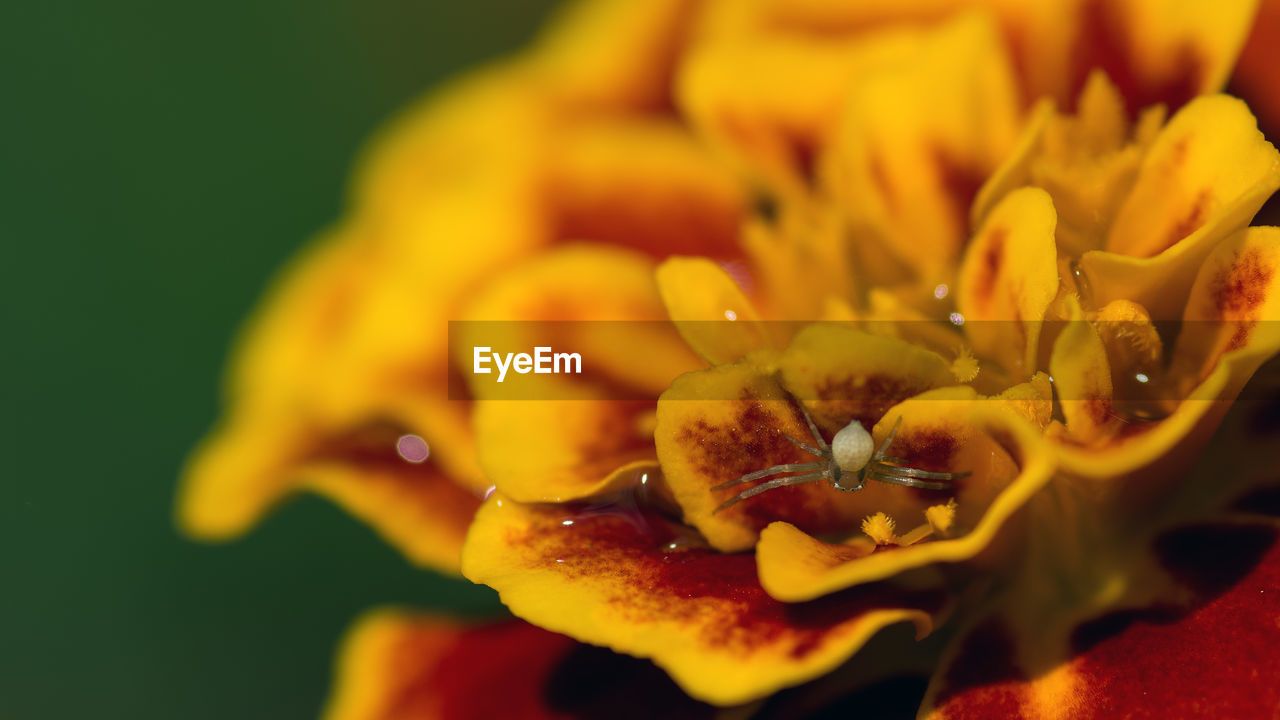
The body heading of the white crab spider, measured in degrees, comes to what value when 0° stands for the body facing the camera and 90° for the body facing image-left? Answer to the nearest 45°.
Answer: approximately 0°
